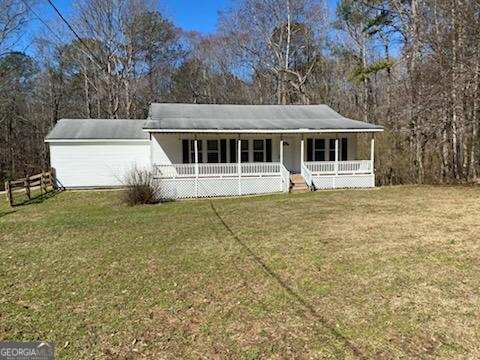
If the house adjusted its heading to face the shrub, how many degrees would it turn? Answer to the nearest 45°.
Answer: approximately 45° to its right

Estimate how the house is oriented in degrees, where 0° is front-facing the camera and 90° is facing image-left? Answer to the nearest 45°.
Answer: approximately 0°

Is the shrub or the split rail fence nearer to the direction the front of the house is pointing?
the shrub

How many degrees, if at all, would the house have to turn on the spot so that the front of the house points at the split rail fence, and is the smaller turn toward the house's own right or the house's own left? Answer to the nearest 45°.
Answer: approximately 90° to the house's own right
